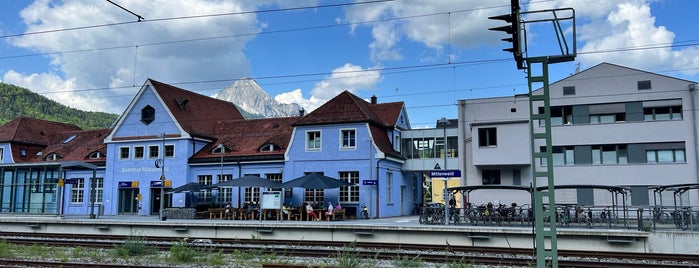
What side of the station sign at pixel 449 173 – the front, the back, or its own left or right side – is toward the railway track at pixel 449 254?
front

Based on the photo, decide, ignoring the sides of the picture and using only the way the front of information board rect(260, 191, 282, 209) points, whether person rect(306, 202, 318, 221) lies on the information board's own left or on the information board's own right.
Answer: on the information board's own left

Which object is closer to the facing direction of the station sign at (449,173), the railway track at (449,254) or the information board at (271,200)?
the railway track

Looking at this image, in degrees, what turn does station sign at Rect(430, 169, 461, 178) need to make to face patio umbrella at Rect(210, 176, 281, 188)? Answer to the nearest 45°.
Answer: approximately 135° to its right

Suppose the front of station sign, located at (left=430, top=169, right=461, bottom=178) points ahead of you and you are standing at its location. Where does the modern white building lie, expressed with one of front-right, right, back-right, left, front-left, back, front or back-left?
back-left

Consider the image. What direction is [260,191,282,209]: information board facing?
toward the camera

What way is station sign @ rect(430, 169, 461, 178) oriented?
toward the camera

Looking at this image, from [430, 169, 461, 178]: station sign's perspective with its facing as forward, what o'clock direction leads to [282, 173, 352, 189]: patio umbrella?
The patio umbrella is roughly at 4 o'clock from the station sign.

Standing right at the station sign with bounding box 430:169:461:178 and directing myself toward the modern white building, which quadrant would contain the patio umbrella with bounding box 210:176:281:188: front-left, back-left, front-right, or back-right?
back-left

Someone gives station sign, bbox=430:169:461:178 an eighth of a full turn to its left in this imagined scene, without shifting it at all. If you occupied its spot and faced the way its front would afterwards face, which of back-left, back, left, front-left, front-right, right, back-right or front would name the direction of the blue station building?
back

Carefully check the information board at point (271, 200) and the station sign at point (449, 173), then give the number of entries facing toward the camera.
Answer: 2

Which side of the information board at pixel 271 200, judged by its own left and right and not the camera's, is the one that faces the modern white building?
left

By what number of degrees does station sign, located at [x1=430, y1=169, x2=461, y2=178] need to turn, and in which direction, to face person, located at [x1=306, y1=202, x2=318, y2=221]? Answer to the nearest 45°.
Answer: approximately 135° to its right

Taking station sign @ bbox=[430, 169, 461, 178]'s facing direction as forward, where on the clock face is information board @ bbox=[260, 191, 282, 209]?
The information board is roughly at 4 o'clock from the station sign.
